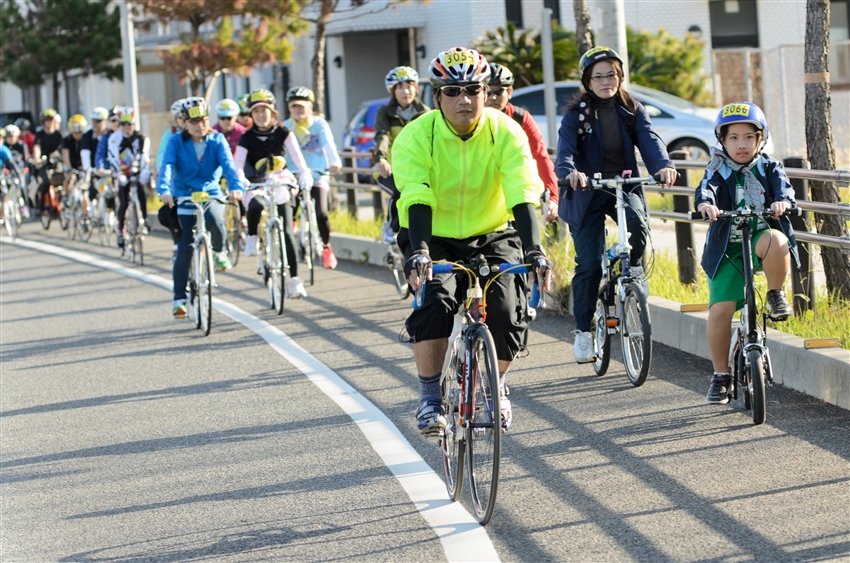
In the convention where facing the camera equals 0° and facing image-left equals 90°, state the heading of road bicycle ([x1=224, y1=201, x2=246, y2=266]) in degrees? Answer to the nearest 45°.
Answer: approximately 0°

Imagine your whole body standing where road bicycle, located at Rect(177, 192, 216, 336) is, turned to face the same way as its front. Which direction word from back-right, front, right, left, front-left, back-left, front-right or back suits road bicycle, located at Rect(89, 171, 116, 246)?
back

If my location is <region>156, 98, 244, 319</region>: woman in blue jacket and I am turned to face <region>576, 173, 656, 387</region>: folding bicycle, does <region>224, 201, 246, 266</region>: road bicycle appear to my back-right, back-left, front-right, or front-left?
back-left

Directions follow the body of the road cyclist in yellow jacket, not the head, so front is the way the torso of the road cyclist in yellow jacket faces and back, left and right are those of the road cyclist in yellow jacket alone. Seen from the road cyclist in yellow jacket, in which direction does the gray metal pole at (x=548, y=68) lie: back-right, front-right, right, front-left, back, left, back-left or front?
back

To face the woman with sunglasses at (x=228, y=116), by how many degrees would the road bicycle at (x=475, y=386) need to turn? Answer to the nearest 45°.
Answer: approximately 180°

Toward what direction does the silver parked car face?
to the viewer's right

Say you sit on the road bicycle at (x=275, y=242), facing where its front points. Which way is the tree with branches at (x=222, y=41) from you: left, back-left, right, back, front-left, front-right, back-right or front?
back

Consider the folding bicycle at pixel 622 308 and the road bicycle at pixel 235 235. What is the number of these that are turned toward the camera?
2

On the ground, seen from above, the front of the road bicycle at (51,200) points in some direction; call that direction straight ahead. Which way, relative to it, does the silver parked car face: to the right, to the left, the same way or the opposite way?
to the left
